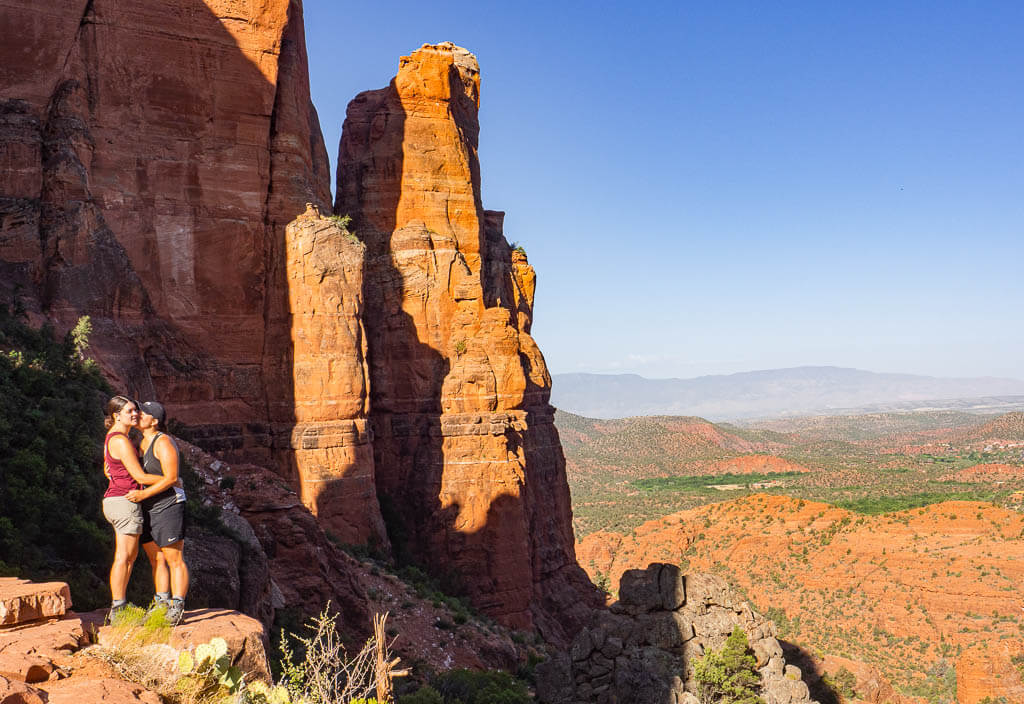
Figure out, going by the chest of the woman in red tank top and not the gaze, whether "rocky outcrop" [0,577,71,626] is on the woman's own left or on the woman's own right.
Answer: on the woman's own right

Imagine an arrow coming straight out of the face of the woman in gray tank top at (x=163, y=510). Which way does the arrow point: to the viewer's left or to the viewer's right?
to the viewer's left

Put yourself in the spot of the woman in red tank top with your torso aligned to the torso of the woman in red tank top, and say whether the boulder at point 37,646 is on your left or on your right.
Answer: on your right

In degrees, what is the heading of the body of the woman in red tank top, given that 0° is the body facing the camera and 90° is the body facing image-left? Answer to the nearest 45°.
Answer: approximately 270°

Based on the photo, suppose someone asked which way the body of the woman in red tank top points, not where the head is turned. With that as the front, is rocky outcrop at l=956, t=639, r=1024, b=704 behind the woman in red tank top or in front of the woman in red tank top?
in front

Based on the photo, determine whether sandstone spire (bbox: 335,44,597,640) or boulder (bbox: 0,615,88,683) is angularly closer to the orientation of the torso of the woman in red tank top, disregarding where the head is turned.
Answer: the sandstone spire

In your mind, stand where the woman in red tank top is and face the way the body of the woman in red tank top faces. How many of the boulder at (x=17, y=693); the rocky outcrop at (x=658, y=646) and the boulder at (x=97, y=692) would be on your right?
2

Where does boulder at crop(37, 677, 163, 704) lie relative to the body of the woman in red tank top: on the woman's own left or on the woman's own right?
on the woman's own right

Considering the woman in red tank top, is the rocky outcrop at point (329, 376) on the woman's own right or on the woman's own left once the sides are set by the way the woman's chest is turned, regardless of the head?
on the woman's own left

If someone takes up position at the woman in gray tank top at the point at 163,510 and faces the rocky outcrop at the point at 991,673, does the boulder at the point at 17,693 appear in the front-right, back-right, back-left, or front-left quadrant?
back-right
